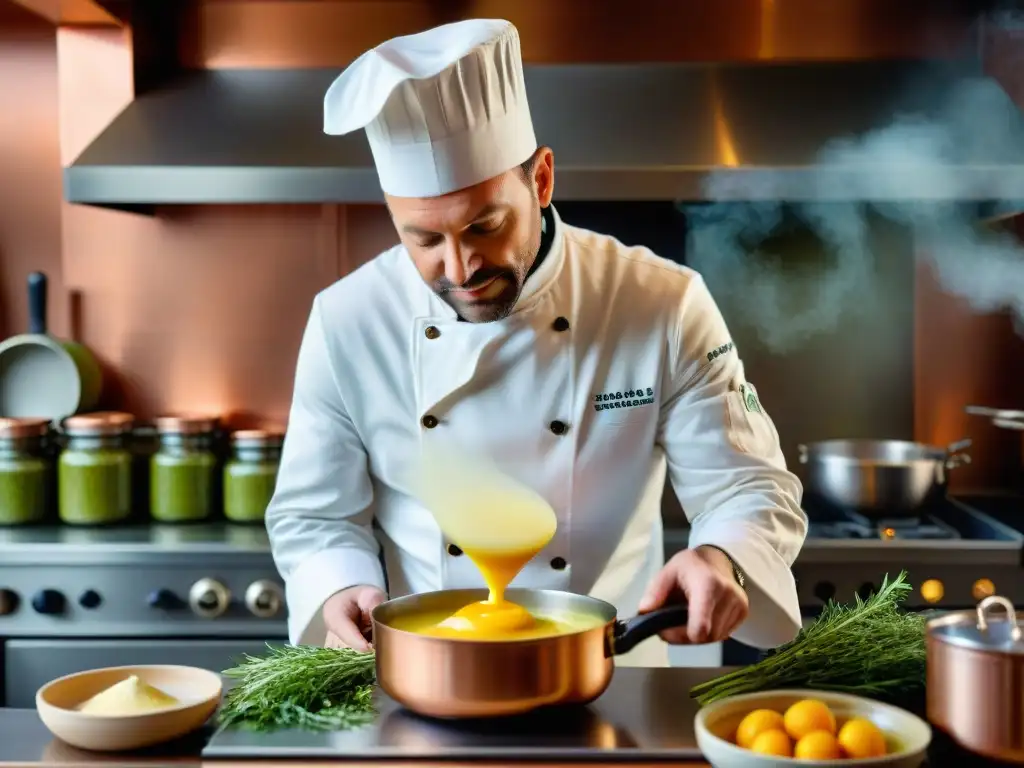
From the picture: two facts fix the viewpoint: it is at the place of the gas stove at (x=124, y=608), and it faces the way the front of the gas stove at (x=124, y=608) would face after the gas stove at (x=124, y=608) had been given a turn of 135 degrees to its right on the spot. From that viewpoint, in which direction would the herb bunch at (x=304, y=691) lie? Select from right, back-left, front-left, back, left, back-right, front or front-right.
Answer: back-left

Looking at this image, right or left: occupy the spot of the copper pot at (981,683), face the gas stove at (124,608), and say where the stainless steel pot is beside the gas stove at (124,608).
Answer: right

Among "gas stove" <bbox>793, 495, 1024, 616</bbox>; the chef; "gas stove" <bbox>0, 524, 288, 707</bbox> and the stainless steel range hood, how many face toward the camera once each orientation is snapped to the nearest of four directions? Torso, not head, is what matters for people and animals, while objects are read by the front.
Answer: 4

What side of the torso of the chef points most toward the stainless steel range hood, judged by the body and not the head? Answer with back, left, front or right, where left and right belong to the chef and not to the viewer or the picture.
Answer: back

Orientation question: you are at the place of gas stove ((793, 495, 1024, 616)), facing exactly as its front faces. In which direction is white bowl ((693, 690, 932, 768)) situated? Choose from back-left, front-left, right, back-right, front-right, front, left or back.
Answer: front

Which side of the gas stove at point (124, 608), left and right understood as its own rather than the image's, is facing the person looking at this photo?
front

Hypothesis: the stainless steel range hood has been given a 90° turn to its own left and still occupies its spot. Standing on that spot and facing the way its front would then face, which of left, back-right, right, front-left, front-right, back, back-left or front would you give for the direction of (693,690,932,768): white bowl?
right

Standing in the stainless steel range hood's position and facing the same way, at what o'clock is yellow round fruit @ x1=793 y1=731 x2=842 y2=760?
The yellow round fruit is roughly at 12 o'clock from the stainless steel range hood.

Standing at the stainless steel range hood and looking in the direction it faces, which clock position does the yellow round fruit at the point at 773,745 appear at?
The yellow round fruit is roughly at 12 o'clock from the stainless steel range hood.

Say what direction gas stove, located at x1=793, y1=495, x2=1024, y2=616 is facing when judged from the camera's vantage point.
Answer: facing the viewer

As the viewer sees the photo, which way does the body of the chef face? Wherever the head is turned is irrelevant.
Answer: toward the camera
